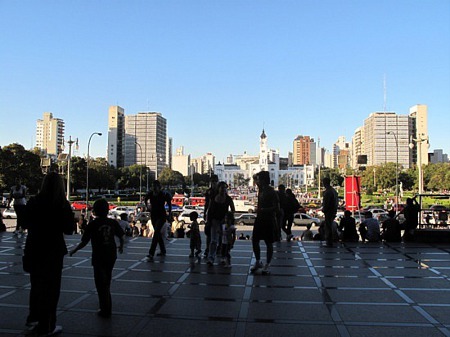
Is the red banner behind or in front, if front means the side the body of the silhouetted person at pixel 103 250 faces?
in front

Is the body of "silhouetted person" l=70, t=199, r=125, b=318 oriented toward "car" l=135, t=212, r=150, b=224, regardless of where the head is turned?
yes

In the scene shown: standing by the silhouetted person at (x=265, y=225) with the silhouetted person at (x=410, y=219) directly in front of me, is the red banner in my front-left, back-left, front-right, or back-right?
front-left

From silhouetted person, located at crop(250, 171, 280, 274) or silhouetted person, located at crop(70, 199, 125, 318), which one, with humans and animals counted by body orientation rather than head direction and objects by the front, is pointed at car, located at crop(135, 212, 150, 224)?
silhouetted person, located at crop(70, 199, 125, 318)

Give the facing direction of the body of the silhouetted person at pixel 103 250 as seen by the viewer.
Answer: away from the camera
